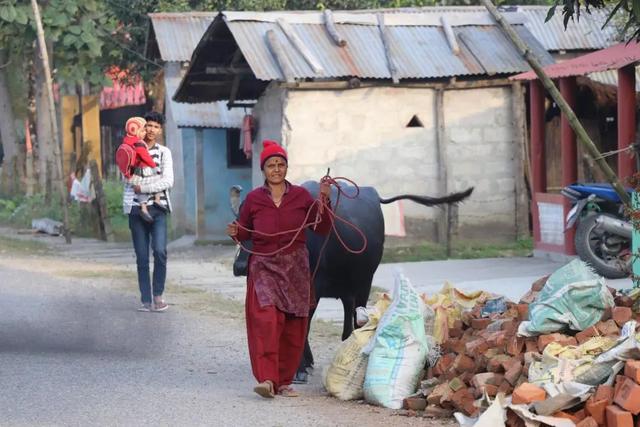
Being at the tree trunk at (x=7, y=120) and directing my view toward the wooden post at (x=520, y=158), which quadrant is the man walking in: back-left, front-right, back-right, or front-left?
front-right

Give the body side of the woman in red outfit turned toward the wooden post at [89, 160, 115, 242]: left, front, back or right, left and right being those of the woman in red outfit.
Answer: back

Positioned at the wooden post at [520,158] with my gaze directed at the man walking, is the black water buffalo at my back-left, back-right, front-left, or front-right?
front-left

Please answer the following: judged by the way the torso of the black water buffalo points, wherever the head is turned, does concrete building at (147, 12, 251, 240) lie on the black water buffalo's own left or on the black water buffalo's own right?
on the black water buffalo's own right

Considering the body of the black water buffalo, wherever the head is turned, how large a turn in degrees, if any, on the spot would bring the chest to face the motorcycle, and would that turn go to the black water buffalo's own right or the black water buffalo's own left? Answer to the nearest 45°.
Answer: approximately 180°

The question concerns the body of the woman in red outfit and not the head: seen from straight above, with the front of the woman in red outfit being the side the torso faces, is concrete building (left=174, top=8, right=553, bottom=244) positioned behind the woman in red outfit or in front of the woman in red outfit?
behind

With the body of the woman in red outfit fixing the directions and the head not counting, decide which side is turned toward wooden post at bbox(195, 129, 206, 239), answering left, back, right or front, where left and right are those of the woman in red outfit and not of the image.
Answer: back

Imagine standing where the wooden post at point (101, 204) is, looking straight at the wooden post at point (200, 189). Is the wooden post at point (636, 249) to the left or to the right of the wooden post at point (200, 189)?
right

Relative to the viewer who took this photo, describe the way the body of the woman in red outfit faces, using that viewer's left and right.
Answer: facing the viewer

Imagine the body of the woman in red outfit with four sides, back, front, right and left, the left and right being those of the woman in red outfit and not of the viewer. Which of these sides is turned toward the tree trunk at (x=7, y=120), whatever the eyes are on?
back

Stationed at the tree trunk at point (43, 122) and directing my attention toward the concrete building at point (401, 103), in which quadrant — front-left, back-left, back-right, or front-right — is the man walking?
front-right

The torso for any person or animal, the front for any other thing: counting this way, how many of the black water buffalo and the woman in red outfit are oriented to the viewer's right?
0

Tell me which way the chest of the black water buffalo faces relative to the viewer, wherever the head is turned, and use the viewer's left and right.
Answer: facing the viewer and to the left of the viewer

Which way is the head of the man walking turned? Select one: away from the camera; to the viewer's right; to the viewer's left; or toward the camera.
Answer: toward the camera

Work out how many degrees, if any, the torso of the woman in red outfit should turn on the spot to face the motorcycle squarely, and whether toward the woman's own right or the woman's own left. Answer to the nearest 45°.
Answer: approximately 135° to the woman's own left

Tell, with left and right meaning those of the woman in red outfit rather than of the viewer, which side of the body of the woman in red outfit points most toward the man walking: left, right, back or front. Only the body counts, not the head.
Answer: back

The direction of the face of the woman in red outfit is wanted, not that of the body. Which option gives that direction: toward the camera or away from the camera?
toward the camera
